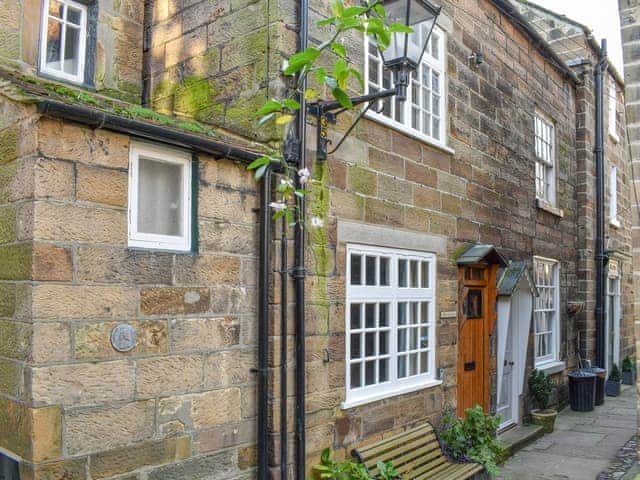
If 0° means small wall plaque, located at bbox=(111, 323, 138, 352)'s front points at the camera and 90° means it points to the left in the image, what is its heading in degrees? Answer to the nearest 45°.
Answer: approximately 0°

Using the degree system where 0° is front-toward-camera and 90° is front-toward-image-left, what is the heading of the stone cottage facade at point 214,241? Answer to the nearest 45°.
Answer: approximately 315°

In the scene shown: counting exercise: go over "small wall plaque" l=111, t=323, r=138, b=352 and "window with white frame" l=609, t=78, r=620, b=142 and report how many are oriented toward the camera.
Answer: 1

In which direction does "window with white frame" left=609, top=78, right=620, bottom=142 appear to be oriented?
to the viewer's right

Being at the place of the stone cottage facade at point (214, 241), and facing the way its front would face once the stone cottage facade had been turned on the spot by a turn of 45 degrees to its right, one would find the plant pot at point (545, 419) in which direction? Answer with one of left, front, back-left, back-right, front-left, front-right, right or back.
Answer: back-left

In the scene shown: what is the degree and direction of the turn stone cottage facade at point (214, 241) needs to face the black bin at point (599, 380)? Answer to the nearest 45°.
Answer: approximately 90° to its left

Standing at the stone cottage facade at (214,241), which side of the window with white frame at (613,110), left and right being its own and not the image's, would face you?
right
